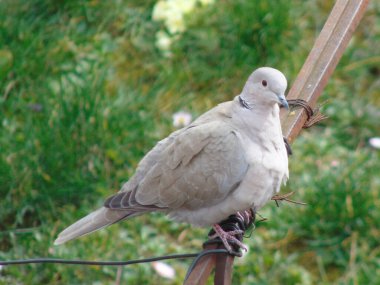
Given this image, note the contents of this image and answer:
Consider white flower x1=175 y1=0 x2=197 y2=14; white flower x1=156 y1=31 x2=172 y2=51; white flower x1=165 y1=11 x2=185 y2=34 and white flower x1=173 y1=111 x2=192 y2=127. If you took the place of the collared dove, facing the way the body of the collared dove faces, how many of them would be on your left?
4

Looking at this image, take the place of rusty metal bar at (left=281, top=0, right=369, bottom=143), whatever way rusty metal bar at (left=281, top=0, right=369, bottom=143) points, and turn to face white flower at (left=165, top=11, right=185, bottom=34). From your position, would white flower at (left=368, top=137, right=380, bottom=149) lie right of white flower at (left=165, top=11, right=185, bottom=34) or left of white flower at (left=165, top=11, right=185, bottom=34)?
right

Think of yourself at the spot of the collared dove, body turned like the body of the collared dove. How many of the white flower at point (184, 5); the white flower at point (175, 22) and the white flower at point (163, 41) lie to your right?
0

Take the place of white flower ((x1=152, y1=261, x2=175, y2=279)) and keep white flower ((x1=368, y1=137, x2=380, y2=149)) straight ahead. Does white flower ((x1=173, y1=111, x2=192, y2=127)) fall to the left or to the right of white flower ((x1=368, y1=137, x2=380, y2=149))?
left

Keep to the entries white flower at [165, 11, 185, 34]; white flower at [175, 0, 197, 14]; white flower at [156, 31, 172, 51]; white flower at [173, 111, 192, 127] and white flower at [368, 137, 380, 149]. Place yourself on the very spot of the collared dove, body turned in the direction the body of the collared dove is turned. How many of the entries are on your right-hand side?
0

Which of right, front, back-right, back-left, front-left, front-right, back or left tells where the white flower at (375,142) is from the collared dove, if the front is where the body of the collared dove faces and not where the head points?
front-left

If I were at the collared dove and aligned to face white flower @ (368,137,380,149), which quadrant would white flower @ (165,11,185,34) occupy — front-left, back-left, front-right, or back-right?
front-left

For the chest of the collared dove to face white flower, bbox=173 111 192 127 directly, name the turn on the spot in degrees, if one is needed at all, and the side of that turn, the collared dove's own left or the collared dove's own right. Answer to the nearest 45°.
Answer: approximately 90° to the collared dove's own left

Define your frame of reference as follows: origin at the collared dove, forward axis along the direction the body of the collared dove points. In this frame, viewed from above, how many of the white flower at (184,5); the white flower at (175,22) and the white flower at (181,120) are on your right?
0

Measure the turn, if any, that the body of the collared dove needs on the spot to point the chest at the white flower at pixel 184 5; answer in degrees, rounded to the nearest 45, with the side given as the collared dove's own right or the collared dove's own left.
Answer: approximately 90° to the collared dove's own left

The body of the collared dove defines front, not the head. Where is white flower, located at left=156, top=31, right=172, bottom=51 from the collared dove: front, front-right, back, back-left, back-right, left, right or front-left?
left

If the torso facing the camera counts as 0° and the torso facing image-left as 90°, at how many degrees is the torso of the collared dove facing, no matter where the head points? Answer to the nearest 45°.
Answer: approximately 270°

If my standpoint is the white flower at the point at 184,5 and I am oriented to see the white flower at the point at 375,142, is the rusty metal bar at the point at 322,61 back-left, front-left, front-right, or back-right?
front-right

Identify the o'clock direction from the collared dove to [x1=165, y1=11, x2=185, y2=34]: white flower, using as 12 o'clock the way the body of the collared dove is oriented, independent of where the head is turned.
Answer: The white flower is roughly at 9 o'clock from the collared dove.
